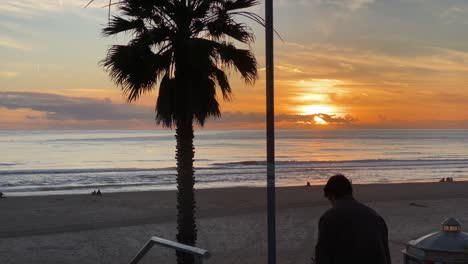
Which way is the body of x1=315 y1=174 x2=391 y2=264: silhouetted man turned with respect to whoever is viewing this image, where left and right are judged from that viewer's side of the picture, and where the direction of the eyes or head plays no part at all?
facing away from the viewer and to the left of the viewer

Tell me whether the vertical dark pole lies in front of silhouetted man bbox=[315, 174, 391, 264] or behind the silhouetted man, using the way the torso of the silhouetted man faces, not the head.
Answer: in front
